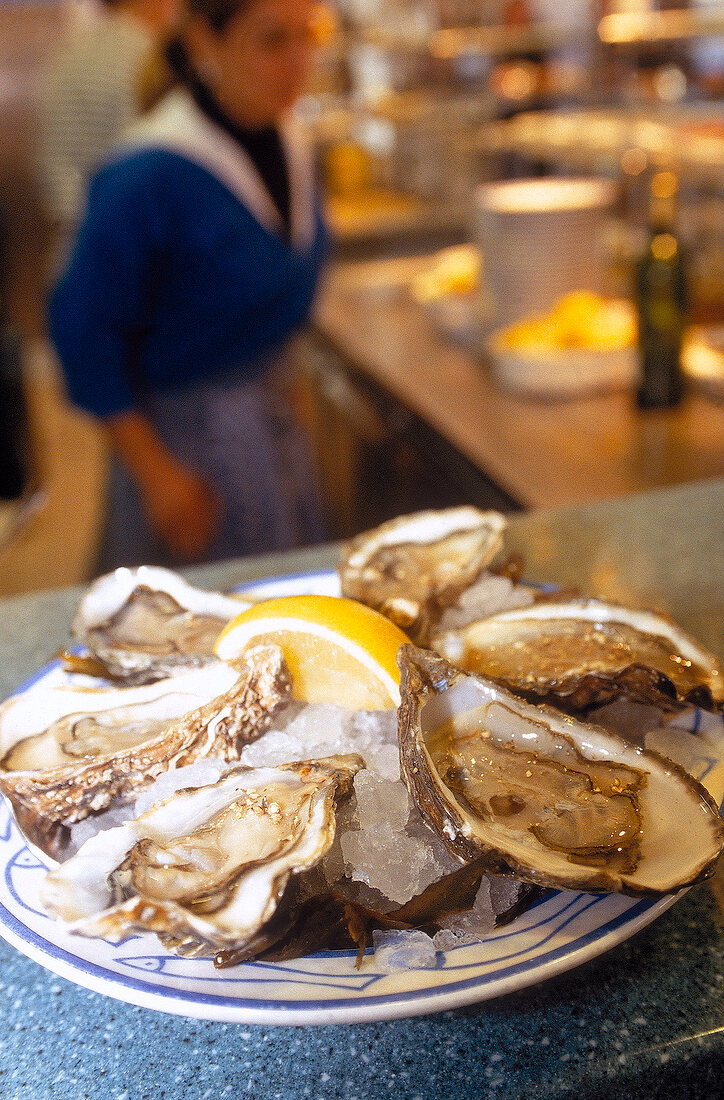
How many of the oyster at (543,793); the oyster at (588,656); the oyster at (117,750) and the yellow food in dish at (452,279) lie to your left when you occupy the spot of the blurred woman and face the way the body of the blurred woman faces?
1

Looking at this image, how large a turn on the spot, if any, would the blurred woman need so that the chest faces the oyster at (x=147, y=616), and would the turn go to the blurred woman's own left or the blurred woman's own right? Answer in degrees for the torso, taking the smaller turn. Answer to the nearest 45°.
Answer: approximately 45° to the blurred woman's own right

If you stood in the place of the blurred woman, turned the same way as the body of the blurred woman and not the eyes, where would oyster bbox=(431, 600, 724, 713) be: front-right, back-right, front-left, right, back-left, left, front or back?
front-right

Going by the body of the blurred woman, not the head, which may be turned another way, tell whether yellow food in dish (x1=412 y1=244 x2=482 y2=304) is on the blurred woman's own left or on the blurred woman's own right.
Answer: on the blurred woman's own left

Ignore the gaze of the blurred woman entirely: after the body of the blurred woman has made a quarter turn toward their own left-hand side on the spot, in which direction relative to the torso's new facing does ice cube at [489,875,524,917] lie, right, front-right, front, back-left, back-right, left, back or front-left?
back-right

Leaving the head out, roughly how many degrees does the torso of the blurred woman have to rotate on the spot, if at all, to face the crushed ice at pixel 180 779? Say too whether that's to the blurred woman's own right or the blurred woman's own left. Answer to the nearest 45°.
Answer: approximately 45° to the blurred woman's own right

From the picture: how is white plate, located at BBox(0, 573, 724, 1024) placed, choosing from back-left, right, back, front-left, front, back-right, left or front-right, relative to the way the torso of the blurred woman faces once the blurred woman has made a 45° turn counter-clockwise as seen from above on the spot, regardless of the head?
right

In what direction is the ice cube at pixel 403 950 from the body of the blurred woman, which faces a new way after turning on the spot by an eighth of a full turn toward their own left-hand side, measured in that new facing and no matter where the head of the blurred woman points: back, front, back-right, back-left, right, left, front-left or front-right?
right

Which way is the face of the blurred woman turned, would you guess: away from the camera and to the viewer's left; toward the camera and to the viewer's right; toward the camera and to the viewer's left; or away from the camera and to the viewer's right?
toward the camera and to the viewer's right

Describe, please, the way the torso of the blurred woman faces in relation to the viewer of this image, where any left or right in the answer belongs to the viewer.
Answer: facing the viewer and to the right of the viewer

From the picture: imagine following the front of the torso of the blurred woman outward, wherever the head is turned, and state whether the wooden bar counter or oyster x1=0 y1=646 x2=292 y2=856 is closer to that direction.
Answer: the wooden bar counter
